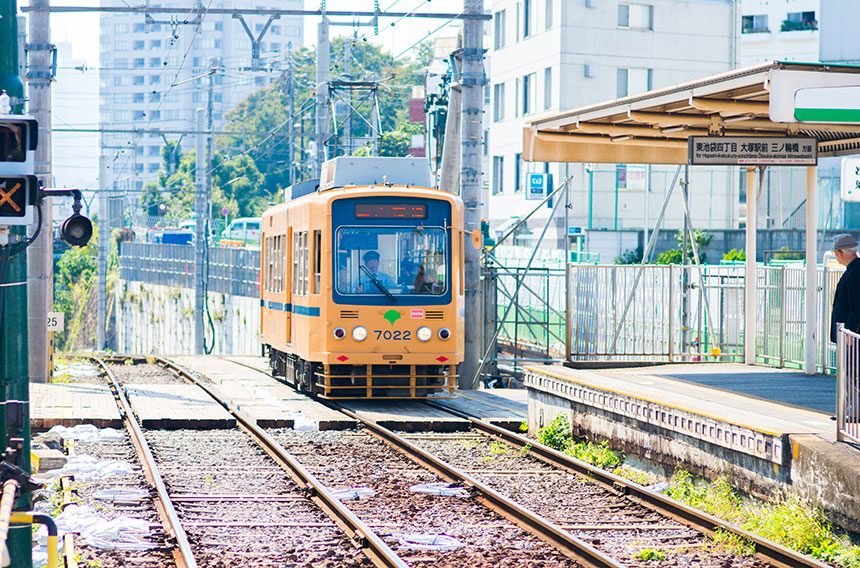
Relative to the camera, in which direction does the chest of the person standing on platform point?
to the viewer's left

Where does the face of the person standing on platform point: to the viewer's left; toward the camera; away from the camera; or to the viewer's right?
to the viewer's left

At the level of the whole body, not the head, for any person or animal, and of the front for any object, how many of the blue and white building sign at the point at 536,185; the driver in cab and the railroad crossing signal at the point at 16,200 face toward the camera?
3

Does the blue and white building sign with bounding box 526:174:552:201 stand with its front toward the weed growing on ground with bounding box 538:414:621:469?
yes

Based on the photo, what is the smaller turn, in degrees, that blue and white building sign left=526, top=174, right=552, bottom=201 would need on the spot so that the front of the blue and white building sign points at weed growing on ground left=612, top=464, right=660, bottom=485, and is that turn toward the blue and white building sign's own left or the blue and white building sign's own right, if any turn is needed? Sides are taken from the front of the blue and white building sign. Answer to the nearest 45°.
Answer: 0° — it already faces it

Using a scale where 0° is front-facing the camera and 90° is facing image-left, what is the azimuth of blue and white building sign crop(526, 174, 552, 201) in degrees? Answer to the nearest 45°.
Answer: approximately 0°

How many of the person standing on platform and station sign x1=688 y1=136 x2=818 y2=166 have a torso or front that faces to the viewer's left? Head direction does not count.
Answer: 1

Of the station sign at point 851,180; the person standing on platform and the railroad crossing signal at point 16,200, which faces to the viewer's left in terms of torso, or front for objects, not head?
the person standing on platform
